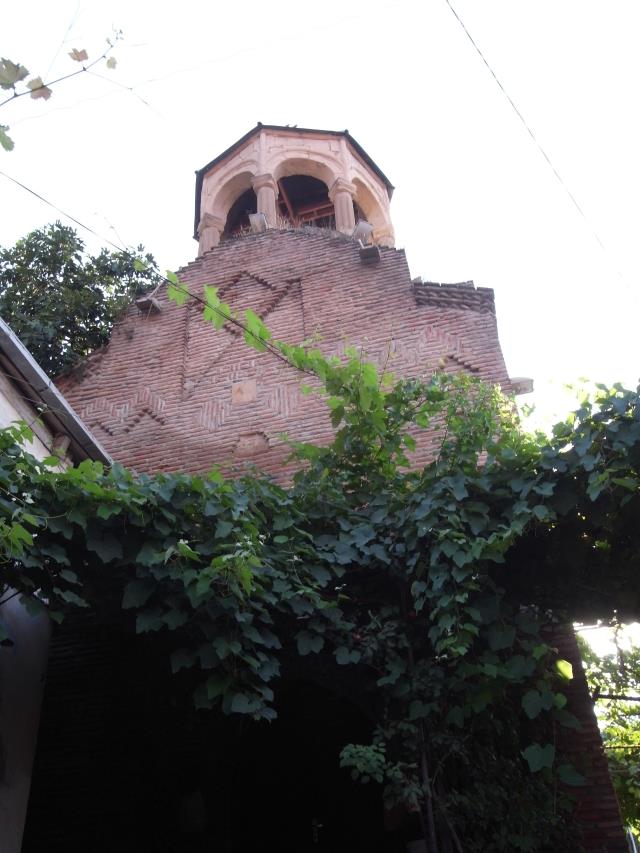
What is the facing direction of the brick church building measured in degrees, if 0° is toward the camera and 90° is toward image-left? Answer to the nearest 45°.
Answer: approximately 0°
